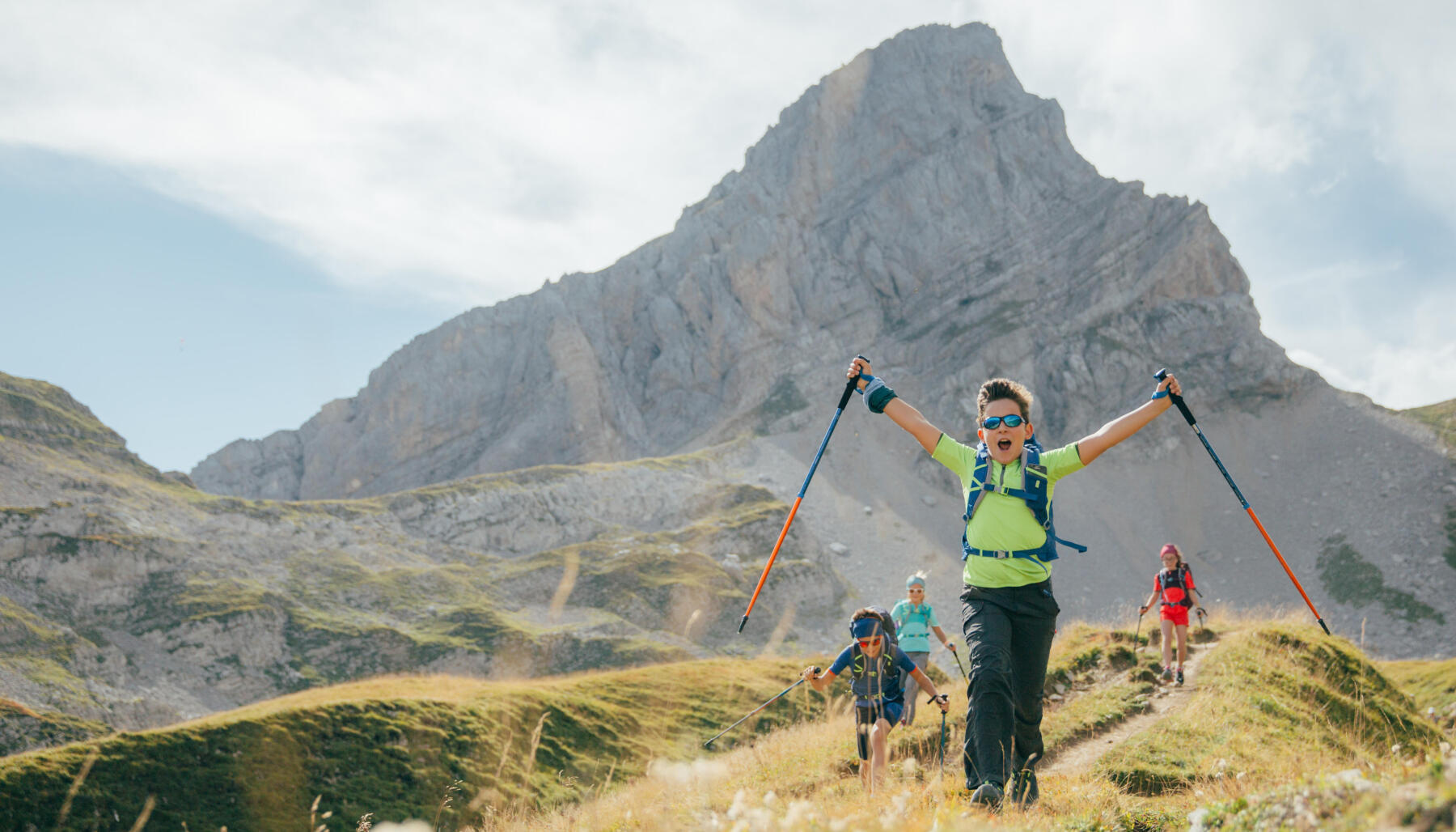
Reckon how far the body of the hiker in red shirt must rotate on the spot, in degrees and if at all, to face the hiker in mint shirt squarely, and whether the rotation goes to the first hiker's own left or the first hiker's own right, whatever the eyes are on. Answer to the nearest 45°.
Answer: approximately 45° to the first hiker's own right

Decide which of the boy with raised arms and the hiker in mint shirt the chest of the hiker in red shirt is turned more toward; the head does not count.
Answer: the boy with raised arms

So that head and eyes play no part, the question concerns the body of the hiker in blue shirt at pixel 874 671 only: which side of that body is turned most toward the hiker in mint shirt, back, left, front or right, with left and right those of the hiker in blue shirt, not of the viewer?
back

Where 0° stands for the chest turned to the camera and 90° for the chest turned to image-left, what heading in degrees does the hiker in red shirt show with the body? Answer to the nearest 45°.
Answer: approximately 0°

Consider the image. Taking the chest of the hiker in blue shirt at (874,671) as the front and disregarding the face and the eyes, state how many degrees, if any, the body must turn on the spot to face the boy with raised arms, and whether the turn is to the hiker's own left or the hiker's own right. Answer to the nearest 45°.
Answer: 0° — they already face them

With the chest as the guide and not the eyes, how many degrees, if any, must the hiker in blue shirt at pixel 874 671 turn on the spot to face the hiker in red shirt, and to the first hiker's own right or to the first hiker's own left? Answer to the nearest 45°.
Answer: approximately 135° to the first hiker's own left

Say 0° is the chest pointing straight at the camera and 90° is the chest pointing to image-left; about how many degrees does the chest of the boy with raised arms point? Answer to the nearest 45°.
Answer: approximately 0°
